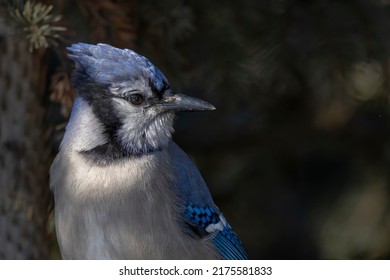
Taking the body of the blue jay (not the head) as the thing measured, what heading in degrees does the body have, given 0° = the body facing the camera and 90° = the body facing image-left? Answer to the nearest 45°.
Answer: approximately 45°
